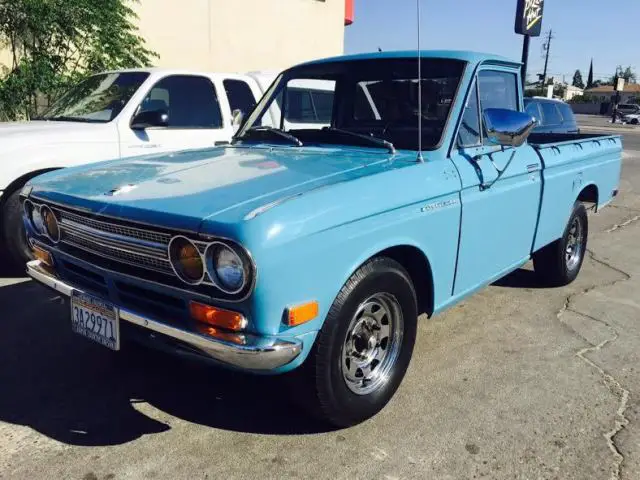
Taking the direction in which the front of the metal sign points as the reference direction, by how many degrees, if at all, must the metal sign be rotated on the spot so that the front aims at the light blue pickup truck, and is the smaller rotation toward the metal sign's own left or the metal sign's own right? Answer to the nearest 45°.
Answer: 0° — it already faces it

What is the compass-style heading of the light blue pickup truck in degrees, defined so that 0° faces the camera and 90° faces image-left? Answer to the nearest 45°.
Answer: approximately 45°

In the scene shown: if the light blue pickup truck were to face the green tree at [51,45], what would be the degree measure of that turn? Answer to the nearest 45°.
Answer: approximately 90° to its right

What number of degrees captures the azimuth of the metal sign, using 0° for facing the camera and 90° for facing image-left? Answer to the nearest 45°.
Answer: approximately 0°

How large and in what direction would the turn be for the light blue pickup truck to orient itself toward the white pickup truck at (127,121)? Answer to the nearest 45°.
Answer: approximately 90° to its right

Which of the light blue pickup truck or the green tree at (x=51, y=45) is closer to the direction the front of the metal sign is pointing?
the light blue pickup truck

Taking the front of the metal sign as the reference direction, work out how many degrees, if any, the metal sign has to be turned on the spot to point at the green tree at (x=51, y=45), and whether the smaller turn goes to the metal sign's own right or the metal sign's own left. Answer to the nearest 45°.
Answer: approximately 45° to the metal sign's own right
